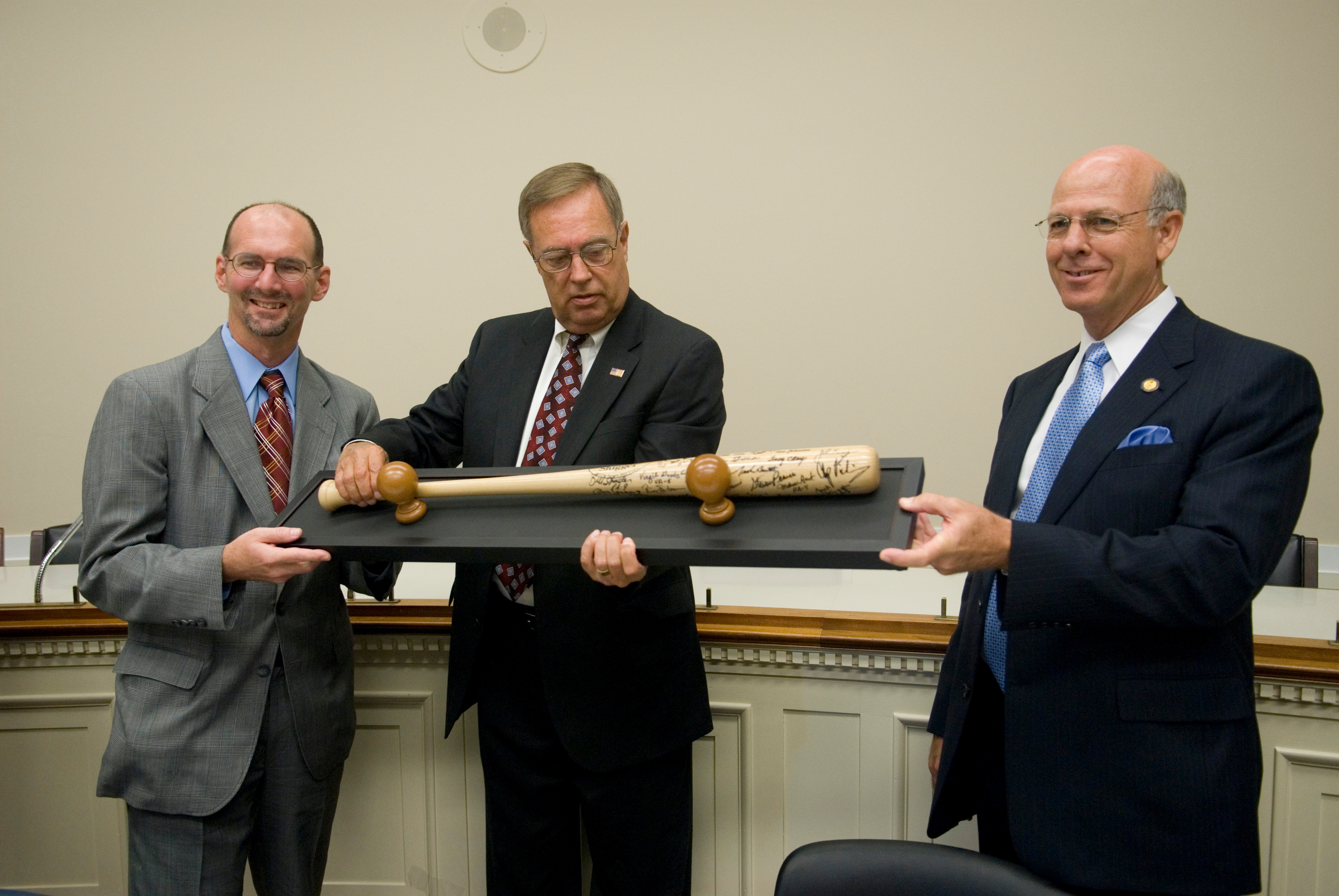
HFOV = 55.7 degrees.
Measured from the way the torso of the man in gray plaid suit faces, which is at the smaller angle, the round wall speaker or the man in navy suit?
the man in navy suit

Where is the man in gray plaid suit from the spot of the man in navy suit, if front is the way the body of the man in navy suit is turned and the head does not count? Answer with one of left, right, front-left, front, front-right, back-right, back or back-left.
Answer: front-right

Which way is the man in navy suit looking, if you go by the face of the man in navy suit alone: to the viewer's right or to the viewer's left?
to the viewer's left

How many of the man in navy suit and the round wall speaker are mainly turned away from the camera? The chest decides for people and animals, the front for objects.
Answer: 0

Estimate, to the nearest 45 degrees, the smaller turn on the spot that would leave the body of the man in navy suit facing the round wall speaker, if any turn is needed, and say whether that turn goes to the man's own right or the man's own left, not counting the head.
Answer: approximately 90° to the man's own right

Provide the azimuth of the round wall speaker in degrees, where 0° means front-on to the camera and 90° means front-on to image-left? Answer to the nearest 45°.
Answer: approximately 0°

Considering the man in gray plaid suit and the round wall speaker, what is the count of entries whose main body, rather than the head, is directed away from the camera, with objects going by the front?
0

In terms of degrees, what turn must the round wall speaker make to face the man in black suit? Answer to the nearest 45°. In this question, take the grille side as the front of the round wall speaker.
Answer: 0° — it already faces them

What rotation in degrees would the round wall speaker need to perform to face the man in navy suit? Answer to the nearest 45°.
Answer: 0° — it already faces them

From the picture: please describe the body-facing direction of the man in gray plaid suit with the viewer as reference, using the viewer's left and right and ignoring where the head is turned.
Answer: facing the viewer and to the right of the viewer

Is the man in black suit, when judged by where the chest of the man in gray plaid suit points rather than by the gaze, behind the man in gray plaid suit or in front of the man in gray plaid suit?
in front

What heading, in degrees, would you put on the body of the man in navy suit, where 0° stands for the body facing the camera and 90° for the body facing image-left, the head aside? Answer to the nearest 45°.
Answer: approximately 45°

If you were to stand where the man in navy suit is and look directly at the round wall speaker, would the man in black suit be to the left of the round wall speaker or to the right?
left
